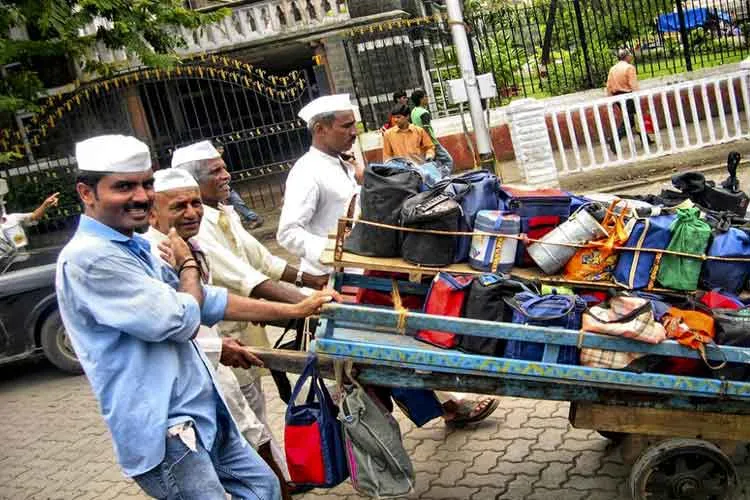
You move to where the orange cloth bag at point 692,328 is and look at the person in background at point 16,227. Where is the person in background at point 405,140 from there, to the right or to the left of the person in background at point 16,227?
right

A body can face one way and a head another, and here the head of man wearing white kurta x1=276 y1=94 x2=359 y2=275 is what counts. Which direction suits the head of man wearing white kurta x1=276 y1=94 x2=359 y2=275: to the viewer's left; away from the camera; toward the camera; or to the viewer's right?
to the viewer's right

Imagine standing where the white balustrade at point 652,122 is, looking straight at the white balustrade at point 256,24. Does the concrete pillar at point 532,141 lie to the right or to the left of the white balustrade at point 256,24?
left
